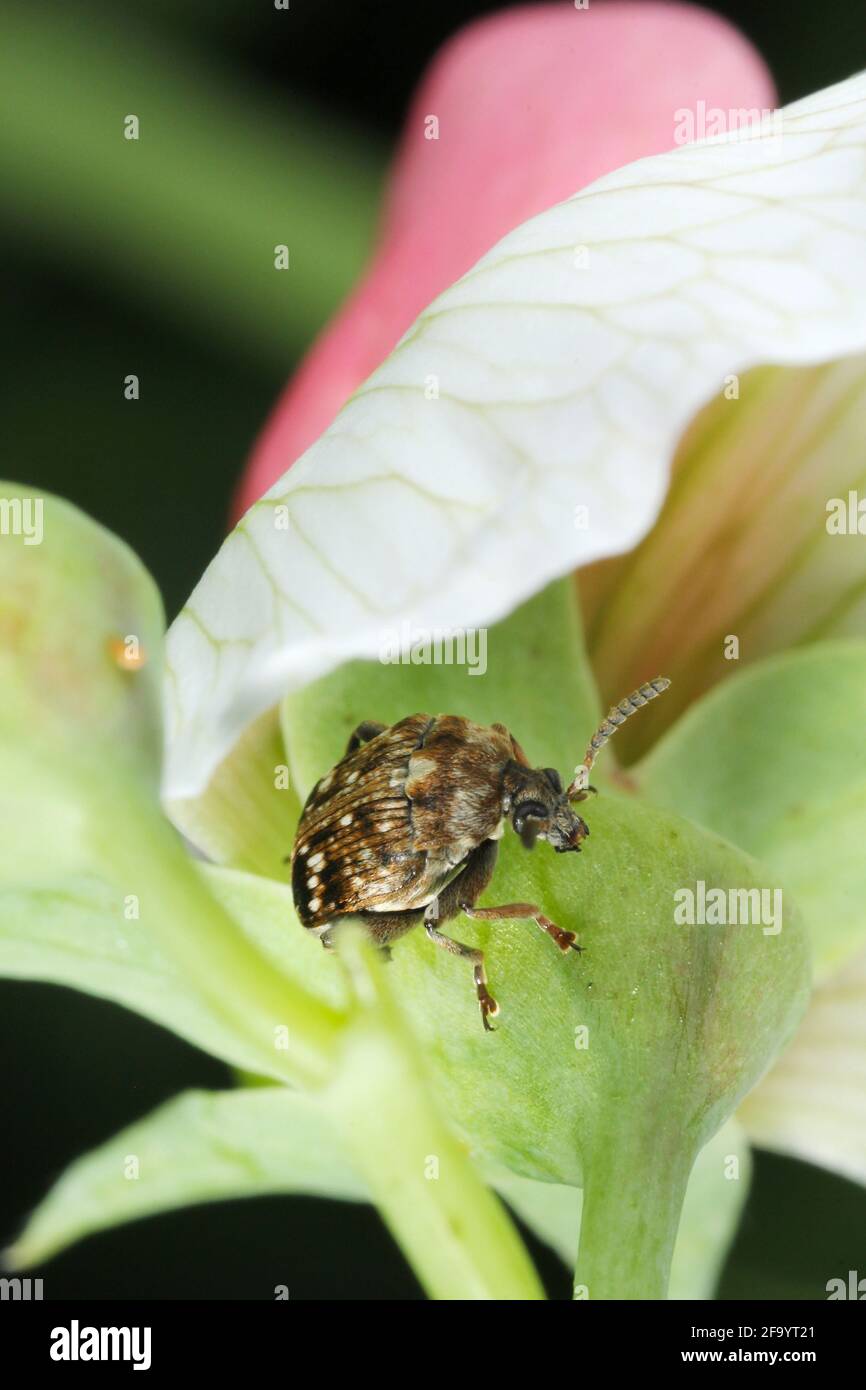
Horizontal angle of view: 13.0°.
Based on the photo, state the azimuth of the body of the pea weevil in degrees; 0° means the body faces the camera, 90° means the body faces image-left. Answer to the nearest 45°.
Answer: approximately 270°
